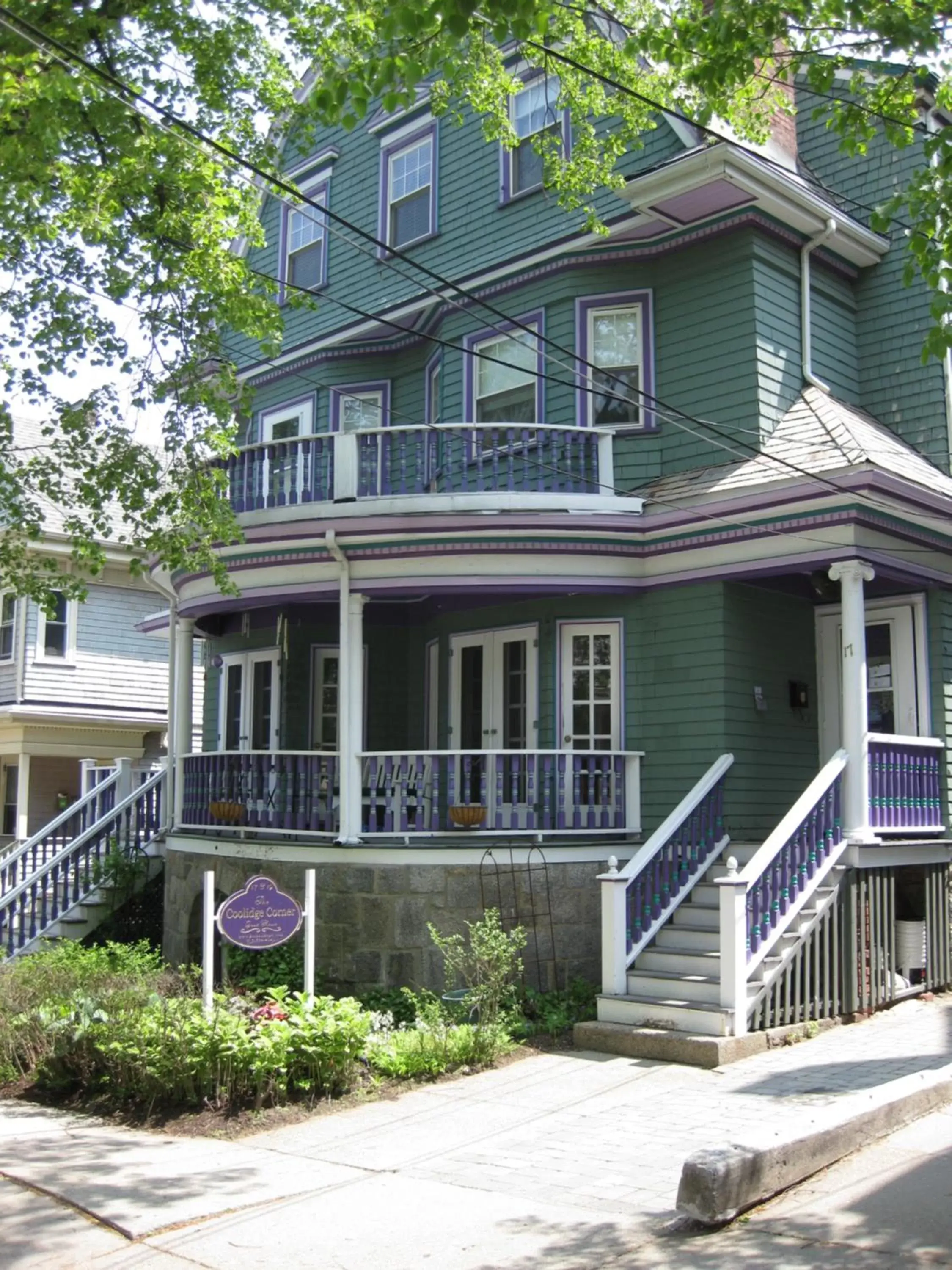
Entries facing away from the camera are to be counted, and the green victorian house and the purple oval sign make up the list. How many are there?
0

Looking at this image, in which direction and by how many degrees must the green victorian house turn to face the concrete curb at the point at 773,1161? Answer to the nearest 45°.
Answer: approximately 45° to its left

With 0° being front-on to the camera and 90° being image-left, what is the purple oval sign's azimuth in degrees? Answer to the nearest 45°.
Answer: approximately 0°

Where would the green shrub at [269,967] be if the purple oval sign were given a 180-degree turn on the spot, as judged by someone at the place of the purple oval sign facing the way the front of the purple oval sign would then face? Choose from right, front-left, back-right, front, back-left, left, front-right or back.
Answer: front

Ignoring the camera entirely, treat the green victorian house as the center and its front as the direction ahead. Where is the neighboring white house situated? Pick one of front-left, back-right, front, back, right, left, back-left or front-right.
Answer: right

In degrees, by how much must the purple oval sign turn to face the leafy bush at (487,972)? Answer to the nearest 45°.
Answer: approximately 135° to its left

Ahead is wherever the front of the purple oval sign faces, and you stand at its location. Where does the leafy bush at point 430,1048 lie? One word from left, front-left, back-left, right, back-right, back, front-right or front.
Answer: left
